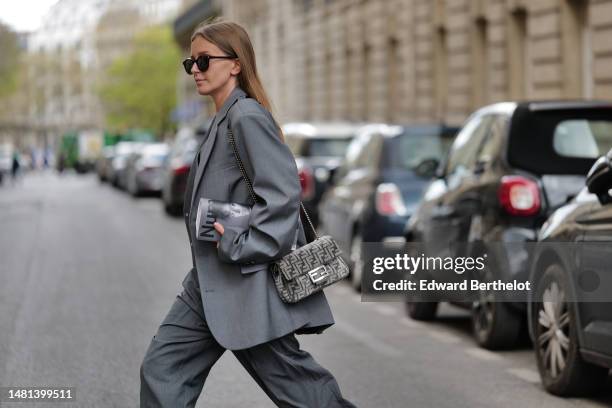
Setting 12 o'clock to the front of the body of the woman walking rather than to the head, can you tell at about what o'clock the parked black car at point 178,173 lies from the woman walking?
The parked black car is roughly at 3 o'clock from the woman walking.

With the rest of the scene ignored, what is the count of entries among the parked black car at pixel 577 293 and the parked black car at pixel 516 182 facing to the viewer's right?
0

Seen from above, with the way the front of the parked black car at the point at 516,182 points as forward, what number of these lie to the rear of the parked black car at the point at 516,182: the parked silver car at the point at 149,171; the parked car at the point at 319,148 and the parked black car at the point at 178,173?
0

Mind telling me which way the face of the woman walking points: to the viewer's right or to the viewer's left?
to the viewer's left

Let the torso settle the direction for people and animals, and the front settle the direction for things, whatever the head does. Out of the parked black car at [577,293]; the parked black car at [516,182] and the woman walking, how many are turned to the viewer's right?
0

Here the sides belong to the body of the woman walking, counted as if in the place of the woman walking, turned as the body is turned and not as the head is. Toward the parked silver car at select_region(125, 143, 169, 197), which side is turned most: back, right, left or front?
right

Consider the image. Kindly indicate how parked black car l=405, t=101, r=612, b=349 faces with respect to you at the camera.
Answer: facing away from the viewer and to the left of the viewer

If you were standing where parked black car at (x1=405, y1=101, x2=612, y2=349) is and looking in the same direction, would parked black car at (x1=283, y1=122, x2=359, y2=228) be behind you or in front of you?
in front

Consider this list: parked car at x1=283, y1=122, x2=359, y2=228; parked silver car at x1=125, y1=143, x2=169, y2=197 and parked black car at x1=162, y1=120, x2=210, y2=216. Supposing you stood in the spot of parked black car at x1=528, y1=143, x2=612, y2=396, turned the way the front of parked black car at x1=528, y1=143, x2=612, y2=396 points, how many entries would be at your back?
0

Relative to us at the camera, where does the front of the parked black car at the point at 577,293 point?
facing away from the viewer and to the left of the viewer

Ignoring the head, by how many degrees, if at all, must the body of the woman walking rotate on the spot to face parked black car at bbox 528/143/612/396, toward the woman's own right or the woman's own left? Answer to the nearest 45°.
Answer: approximately 135° to the woman's own right

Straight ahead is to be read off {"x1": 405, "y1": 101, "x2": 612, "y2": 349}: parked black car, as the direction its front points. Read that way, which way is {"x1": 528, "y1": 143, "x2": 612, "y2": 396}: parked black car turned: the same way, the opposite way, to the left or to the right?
the same way

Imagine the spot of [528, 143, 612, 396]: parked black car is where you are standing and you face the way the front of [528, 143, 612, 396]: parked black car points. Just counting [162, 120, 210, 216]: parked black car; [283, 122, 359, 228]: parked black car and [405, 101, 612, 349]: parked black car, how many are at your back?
0

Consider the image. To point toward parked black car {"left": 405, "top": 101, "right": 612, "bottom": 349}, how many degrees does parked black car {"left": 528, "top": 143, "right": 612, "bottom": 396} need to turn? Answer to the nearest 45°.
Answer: approximately 45° to its right

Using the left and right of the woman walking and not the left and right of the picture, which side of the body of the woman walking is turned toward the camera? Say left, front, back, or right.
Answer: left

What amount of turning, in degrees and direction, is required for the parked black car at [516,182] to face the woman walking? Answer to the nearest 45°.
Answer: approximately 135° to its left

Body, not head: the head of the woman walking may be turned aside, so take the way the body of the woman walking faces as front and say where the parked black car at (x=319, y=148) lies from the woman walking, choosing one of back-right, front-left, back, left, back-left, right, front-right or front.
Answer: right
